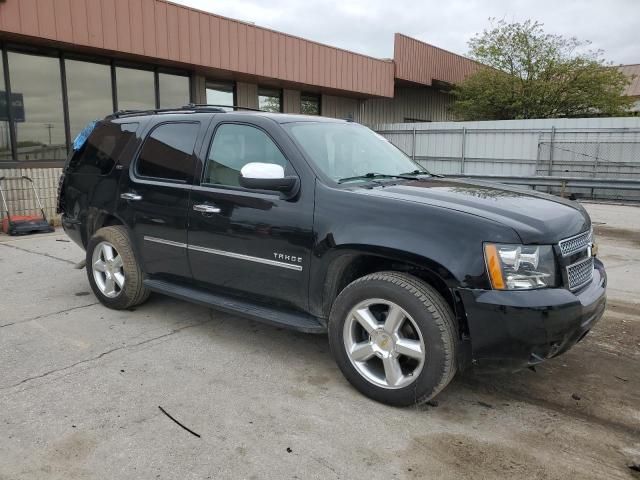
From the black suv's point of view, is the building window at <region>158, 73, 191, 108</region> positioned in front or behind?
behind

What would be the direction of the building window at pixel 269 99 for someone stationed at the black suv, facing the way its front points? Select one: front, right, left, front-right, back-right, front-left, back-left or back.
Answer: back-left

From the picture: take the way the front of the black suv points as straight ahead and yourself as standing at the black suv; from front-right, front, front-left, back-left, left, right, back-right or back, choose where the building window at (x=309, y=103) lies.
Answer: back-left

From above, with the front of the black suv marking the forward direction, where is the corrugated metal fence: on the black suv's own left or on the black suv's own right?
on the black suv's own left

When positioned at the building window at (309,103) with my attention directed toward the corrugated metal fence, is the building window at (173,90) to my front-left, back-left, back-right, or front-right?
back-right

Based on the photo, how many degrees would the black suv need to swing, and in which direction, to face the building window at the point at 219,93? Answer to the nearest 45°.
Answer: approximately 135° to its left

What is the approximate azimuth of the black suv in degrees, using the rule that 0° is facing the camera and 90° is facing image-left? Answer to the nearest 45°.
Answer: approximately 315°

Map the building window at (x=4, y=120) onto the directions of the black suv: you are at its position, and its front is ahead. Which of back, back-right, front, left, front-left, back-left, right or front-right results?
back
